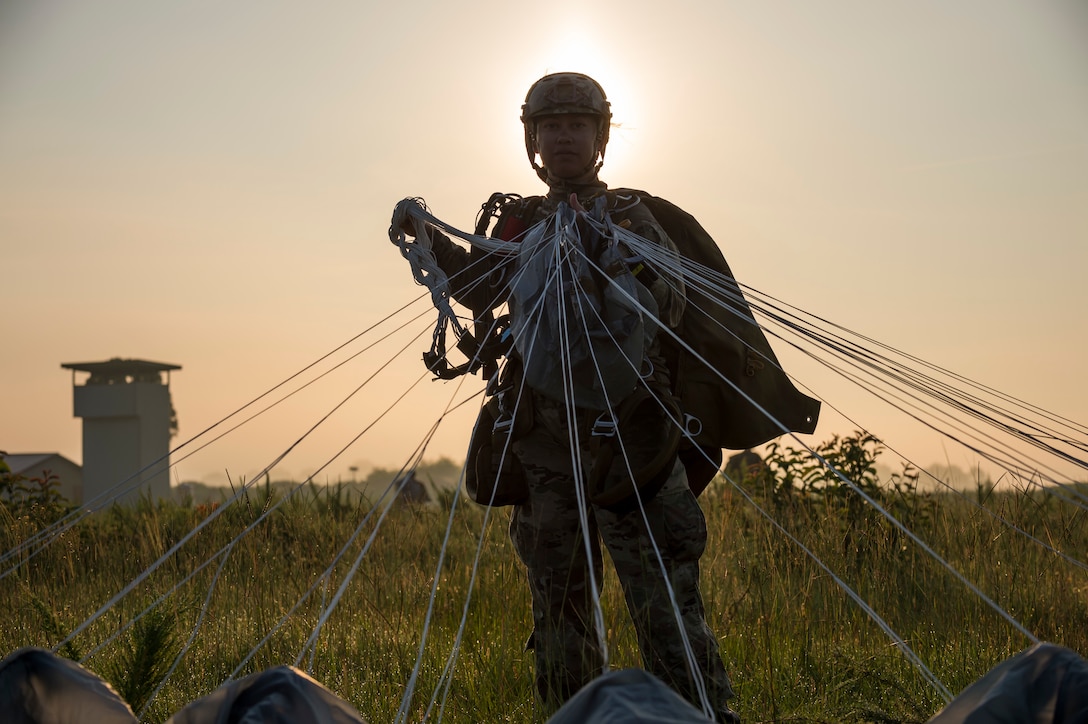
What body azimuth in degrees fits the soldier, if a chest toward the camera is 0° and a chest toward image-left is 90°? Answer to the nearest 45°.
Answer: approximately 0°

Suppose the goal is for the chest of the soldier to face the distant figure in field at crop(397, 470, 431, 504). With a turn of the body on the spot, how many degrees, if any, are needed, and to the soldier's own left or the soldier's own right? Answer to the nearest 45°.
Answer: approximately 180°

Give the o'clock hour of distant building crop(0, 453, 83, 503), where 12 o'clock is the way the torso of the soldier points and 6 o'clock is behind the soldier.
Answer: The distant building is roughly at 5 o'clock from the soldier.

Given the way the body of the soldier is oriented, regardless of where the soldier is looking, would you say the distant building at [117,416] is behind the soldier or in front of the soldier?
behind
